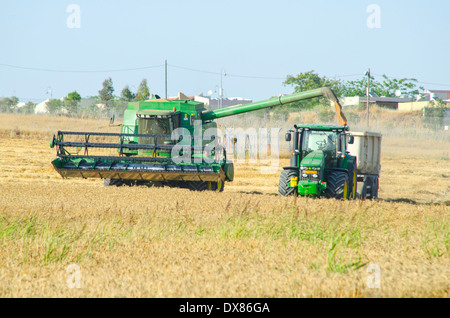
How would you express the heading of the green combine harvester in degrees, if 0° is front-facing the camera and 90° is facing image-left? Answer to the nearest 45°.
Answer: approximately 45°
